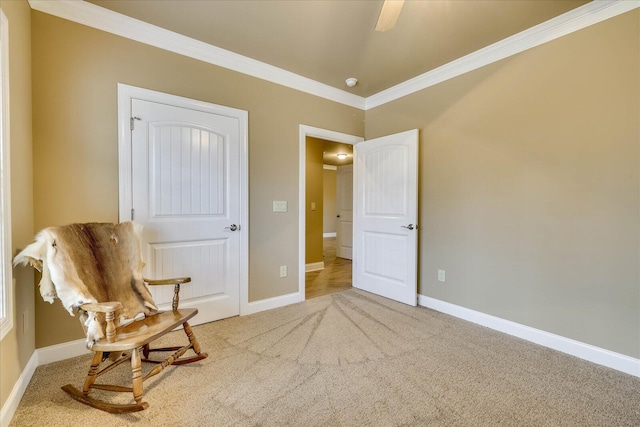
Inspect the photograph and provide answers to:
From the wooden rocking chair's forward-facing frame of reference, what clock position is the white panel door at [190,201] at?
The white panel door is roughly at 9 o'clock from the wooden rocking chair.

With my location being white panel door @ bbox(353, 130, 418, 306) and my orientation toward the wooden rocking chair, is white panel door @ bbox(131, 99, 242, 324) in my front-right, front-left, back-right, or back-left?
front-right

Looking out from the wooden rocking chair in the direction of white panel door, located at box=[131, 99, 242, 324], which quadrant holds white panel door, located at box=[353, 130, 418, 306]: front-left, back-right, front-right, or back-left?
front-right

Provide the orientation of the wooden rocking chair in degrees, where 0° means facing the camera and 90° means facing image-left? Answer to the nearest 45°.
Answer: approximately 315°

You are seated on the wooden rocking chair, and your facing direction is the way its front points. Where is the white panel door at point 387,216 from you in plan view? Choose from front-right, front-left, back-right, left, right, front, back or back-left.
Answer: front-left

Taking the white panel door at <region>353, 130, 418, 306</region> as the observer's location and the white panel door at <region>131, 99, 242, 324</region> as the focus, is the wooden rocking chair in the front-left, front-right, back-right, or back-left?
front-left

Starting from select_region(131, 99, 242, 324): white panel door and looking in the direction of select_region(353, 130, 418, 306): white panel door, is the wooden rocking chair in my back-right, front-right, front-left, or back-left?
back-right
